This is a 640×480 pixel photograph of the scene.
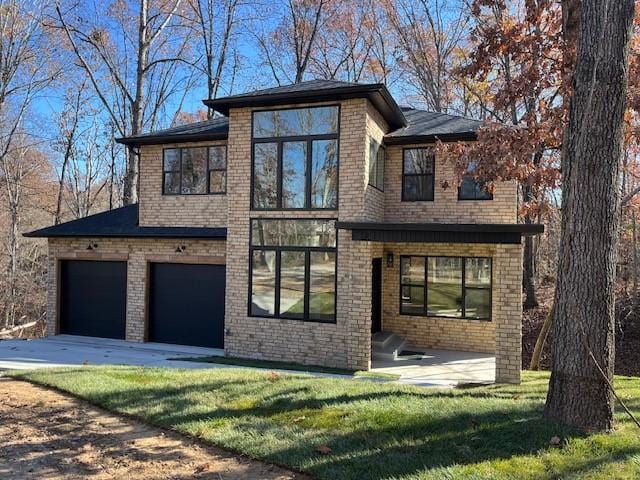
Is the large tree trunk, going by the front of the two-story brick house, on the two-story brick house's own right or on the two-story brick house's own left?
on the two-story brick house's own left

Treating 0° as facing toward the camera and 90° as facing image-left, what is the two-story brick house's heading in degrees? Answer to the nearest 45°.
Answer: approximately 45°
